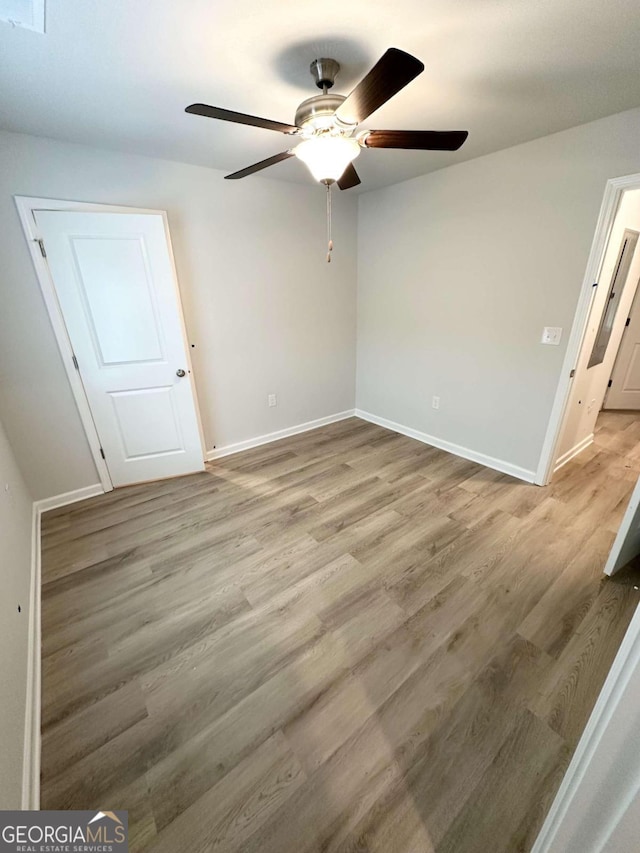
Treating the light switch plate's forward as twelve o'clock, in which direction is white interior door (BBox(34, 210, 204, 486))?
The white interior door is roughly at 2 o'clock from the light switch plate.

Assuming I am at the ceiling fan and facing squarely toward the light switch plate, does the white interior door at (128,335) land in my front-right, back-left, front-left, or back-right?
back-left

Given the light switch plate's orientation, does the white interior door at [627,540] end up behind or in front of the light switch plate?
in front

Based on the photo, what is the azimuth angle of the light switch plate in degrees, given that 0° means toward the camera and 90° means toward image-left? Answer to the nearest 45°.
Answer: approximately 0°

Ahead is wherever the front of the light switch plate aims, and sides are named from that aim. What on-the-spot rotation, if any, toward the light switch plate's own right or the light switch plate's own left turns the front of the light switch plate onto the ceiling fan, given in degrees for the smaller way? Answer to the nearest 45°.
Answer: approximately 45° to the light switch plate's own right
